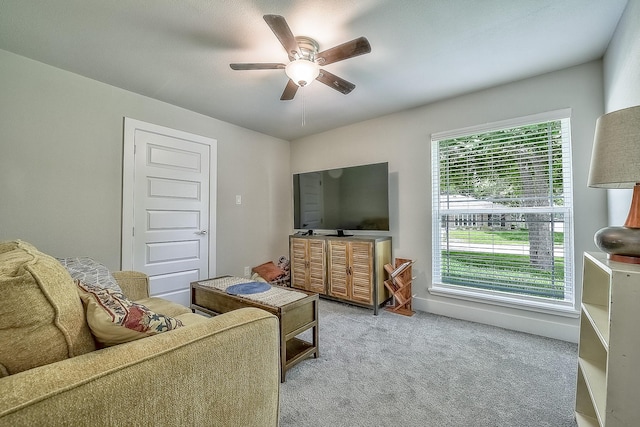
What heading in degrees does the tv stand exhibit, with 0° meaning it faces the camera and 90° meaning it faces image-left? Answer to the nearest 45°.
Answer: approximately 45°

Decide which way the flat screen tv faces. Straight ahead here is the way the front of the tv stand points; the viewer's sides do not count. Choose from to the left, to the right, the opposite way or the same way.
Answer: the same way

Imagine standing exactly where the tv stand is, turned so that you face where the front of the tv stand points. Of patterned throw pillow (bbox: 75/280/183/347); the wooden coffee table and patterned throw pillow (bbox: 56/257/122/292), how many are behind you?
0

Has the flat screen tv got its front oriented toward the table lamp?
no

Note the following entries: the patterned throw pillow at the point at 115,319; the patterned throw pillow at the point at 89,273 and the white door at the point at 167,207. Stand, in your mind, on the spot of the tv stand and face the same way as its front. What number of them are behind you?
0

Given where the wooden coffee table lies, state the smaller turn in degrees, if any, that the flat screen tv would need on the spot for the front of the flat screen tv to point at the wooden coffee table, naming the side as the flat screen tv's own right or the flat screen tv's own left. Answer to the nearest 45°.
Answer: approximately 45° to the flat screen tv's own left

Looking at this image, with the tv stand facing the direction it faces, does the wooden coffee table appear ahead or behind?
ahead

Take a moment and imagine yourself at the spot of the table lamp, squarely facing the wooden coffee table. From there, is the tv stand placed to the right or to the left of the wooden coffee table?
right

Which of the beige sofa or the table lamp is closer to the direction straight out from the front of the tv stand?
the beige sofa

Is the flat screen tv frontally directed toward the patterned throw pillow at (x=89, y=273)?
yes

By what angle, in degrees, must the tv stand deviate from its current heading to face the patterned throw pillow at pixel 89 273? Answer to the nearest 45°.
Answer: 0° — it already faces it

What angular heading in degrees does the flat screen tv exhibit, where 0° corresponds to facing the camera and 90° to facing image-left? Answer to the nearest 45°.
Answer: approximately 45°

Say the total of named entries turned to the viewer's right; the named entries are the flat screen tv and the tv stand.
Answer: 0

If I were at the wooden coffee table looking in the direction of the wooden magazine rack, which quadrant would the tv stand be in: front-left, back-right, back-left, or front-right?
front-left

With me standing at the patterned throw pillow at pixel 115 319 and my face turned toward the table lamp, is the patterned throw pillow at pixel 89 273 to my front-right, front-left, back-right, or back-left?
back-left
